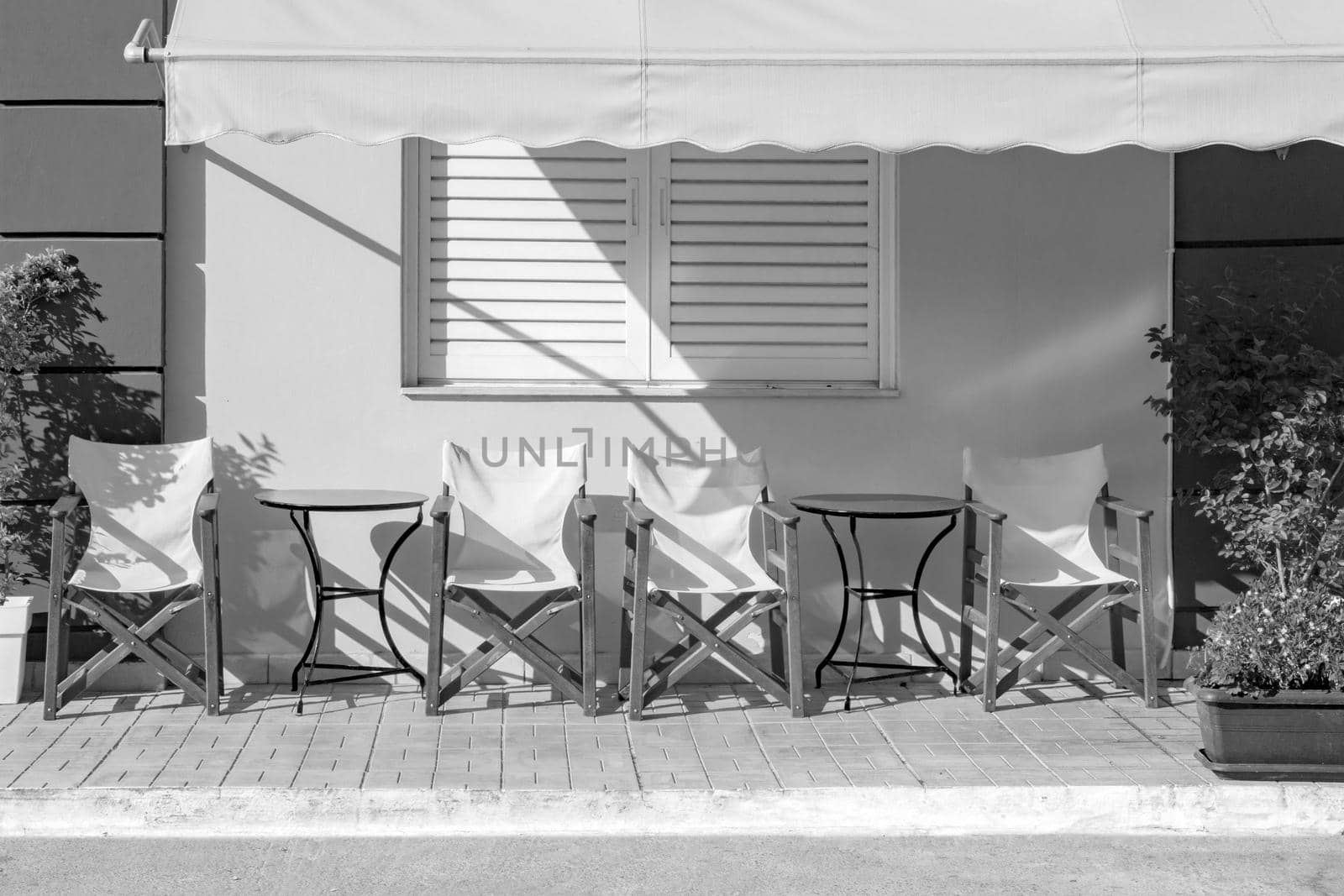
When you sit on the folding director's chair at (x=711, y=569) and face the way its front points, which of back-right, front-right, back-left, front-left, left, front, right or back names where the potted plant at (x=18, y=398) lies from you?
right

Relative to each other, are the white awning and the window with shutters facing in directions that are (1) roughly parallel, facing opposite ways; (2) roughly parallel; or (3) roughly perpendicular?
roughly parallel

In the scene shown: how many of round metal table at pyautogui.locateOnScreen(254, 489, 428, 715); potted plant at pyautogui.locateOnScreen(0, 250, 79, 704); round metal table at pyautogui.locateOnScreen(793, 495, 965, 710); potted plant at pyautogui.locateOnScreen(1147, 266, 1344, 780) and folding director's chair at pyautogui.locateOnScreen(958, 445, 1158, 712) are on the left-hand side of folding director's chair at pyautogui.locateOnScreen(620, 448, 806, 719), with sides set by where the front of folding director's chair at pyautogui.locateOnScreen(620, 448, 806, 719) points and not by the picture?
3

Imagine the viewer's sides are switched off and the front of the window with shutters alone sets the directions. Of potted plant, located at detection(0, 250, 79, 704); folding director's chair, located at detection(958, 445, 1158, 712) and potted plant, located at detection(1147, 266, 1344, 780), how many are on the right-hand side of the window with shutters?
1

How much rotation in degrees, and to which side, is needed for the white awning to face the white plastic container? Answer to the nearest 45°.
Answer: approximately 90° to its right

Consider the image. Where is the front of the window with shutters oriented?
toward the camera

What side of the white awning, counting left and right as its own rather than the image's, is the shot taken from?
front

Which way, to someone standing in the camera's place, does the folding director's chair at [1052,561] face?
facing the viewer

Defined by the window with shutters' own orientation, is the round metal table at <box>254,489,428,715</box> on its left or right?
on its right

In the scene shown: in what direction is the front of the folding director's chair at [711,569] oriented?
toward the camera

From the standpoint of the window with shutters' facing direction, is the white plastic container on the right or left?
on its right

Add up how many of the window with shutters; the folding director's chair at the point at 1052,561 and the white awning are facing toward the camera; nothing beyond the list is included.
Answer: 3

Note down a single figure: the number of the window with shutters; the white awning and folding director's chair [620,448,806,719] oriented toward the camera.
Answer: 3

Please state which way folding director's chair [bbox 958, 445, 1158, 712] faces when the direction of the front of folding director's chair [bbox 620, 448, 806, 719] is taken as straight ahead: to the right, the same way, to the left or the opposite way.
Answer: the same way

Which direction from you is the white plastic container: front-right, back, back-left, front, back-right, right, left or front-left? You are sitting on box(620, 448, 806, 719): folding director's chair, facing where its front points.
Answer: right

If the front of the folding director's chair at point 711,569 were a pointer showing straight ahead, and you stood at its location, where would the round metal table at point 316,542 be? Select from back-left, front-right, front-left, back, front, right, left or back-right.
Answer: right

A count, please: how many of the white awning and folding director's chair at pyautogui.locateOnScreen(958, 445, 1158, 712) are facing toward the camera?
2
